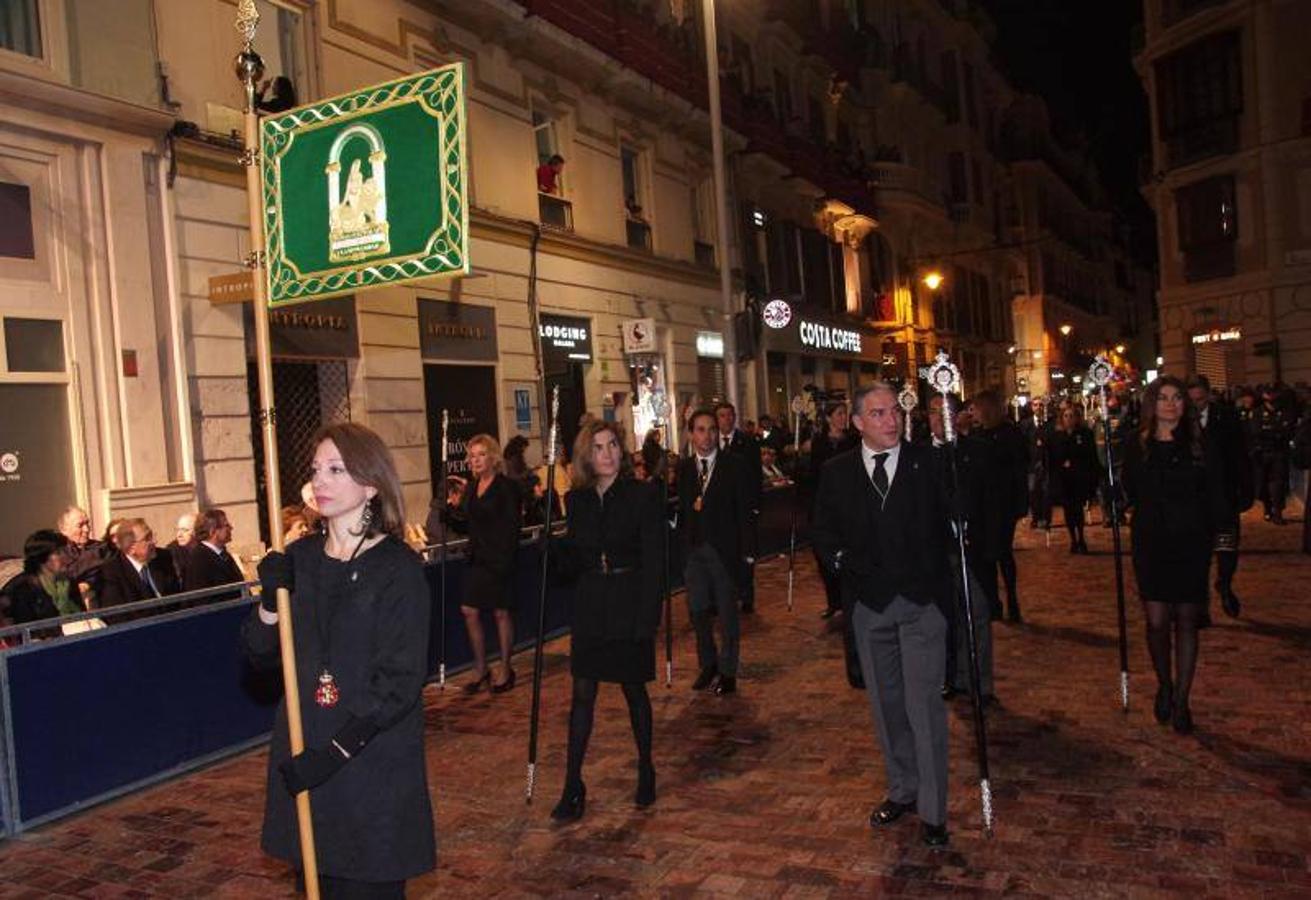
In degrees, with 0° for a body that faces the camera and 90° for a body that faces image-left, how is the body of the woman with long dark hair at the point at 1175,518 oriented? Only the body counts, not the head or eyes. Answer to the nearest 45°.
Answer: approximately 0°

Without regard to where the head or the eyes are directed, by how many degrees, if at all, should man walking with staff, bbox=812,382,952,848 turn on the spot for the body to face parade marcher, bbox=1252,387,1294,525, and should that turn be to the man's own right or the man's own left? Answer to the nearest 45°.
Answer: approximately 135° to the man's own left

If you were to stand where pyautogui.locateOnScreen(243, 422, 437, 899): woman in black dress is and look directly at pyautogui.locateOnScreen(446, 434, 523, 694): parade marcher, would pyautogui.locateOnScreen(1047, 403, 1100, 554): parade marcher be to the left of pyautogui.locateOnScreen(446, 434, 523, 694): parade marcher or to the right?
right

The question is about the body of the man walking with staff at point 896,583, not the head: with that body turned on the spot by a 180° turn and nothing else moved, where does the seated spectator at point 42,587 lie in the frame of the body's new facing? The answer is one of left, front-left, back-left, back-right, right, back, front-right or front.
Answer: left

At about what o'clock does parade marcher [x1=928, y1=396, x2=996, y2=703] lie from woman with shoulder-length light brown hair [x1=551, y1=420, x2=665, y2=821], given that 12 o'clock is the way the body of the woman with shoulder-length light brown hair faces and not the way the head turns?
The parade marcher is roughly at 8 o'clock from the woman with shoulder-length light brown hair.

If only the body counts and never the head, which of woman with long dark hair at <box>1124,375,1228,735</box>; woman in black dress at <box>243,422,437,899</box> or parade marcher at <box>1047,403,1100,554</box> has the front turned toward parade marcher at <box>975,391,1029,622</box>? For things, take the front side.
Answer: parade marcher at <box>1047,403,1100,554</box>

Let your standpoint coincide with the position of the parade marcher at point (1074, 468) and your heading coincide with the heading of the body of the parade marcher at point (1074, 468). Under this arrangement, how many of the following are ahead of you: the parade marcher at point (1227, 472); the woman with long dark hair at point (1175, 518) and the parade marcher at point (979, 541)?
3

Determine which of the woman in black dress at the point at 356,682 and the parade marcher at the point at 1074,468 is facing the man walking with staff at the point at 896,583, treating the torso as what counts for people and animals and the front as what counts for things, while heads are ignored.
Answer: the parade marcher

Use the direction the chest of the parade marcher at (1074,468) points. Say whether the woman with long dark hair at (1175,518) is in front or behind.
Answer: in front

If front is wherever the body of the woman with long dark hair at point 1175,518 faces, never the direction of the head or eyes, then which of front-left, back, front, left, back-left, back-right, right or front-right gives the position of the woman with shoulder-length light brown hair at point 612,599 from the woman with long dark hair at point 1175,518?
front-right
